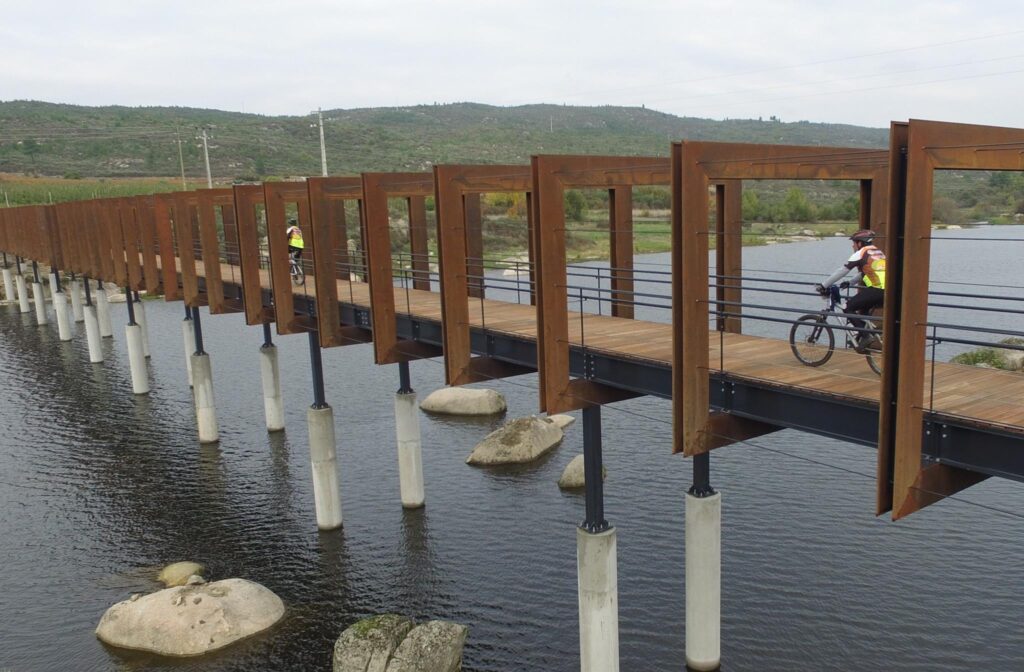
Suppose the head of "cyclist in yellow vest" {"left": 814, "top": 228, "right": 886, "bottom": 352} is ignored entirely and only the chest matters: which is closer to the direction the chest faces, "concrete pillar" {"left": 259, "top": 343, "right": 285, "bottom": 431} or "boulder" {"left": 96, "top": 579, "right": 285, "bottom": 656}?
the concrete pillar

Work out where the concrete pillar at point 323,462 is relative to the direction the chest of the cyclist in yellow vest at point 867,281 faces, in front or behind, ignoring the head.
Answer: in front

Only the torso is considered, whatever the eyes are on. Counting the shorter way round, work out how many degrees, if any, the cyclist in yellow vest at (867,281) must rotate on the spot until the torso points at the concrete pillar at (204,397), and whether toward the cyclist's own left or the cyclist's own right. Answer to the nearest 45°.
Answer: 0° — they already face it

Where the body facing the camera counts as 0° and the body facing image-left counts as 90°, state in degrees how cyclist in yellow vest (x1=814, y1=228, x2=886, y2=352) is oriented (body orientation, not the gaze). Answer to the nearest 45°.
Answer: approximately 135°

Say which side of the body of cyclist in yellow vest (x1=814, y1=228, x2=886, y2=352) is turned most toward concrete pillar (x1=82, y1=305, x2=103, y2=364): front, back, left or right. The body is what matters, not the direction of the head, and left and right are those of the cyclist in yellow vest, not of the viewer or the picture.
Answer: front

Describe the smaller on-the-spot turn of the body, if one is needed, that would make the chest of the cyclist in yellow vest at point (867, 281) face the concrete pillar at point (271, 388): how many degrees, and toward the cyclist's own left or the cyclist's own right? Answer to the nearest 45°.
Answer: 0° — they already face it

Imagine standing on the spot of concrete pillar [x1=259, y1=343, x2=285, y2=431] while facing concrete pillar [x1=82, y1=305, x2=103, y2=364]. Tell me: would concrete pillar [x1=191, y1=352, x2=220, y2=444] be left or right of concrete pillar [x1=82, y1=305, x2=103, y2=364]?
left

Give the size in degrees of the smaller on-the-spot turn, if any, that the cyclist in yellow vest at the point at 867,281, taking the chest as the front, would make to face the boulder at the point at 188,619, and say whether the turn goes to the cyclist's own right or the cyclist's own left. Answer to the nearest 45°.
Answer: approximately 45° to the cyclist's own left

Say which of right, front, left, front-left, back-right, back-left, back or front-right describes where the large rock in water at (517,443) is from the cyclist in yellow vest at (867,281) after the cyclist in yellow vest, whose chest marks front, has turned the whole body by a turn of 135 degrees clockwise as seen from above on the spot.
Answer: back-left

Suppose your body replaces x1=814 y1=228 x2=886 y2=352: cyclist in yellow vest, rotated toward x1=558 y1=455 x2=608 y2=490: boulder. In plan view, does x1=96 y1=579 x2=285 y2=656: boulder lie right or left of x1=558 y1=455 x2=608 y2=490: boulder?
left

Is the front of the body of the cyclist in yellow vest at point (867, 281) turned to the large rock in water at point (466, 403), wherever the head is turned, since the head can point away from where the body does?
yes

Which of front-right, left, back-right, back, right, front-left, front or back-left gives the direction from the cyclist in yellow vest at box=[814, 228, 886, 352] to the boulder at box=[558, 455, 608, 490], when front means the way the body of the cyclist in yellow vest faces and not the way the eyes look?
front

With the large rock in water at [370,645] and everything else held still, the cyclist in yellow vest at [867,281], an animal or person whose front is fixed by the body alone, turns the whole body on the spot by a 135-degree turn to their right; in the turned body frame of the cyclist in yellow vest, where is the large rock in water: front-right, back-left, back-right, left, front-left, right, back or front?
back

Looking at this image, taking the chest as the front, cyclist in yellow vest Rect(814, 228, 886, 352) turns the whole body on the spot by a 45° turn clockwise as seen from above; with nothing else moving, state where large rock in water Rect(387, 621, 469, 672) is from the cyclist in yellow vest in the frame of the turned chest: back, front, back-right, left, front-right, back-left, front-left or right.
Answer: left

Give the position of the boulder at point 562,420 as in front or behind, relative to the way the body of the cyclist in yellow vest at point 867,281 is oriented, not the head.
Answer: in front
